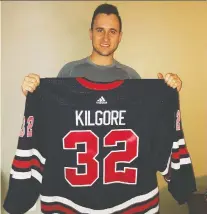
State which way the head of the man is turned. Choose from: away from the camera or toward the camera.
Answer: toward the camera

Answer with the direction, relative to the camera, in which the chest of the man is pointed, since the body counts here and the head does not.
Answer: toward the camera
